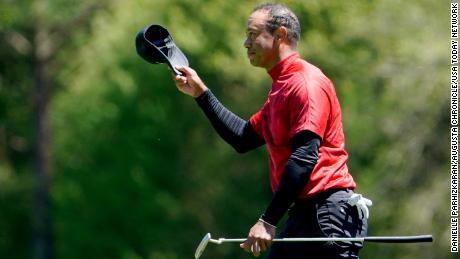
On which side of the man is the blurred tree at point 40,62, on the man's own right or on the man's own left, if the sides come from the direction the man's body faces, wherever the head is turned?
on the man's own right

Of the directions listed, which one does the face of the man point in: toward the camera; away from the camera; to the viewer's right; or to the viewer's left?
to the viewer's left

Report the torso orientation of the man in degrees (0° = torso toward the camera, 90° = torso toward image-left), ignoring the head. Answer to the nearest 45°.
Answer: approximately 90°
